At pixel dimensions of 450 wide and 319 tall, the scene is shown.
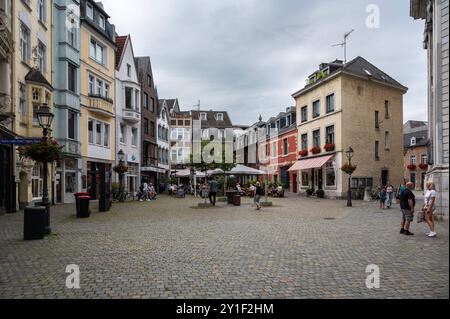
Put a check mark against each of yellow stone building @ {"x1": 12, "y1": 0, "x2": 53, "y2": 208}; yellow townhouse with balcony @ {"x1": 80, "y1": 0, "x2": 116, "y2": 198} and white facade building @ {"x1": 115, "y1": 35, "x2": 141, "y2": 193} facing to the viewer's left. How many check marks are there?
0

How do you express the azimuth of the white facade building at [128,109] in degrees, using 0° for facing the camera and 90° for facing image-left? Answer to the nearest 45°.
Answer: approximately 315°

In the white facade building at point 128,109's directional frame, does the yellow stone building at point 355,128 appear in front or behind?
in front

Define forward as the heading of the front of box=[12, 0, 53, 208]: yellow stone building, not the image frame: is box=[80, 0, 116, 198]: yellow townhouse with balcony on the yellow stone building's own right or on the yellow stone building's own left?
on the yellow stone building's own left

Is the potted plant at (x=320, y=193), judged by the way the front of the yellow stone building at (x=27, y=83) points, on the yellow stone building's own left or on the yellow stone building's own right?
on the yellow stone building's own left

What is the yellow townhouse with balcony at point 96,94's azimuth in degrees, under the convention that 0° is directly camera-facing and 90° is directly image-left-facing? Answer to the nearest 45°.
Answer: approximately 315°

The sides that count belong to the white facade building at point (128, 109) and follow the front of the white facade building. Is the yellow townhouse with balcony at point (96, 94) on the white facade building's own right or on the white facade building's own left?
on the white facade building's own right

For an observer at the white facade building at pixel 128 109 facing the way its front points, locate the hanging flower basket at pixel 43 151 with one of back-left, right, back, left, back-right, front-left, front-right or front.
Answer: front-right

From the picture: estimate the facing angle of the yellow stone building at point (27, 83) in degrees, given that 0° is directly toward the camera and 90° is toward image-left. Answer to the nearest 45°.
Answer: approximately 315°
